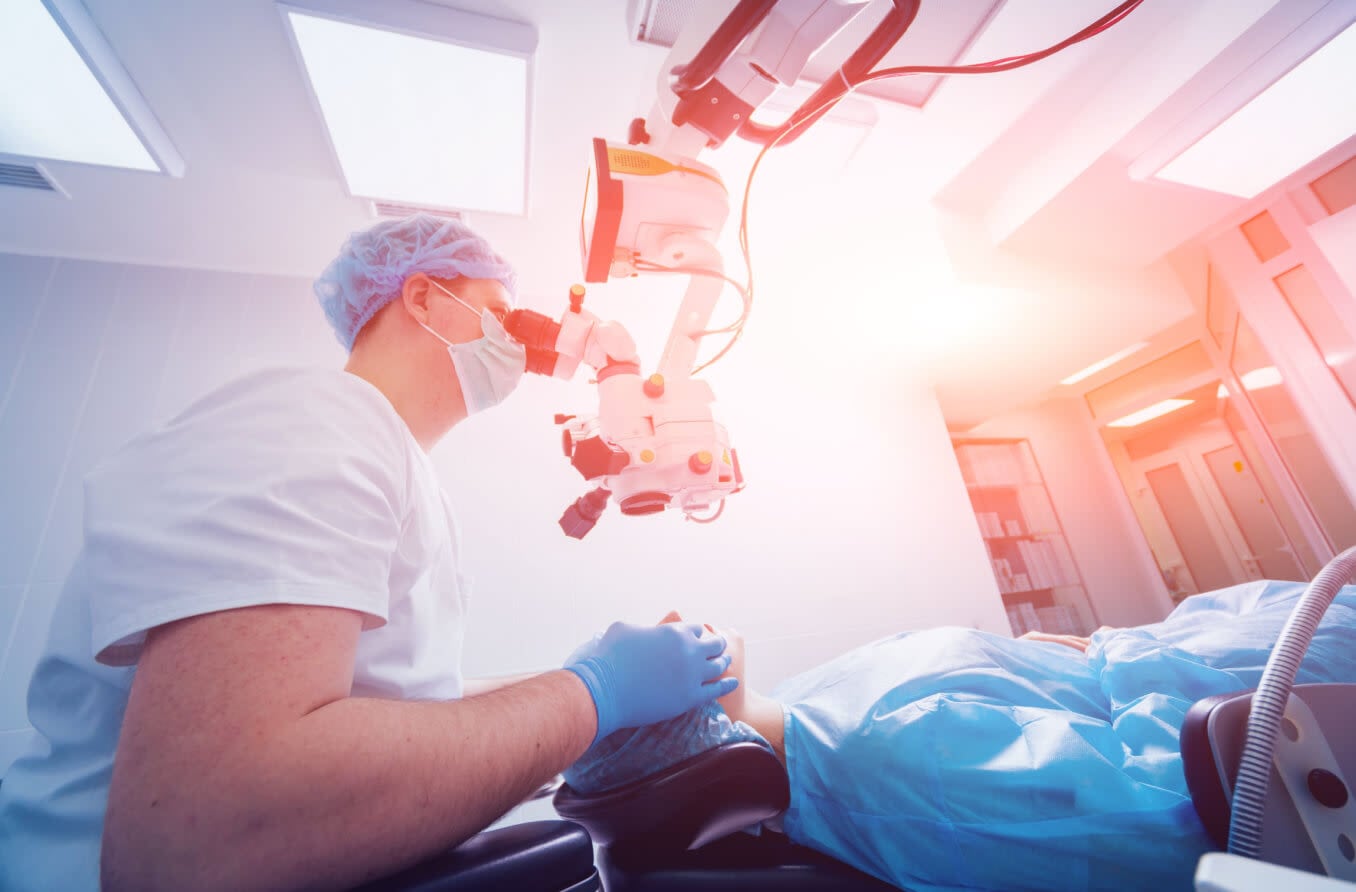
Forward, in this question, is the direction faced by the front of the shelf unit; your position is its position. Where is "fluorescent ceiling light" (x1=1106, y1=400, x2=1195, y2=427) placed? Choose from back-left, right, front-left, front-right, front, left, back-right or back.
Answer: back-left

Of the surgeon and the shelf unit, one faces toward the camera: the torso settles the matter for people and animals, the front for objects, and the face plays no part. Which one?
the shelf unit

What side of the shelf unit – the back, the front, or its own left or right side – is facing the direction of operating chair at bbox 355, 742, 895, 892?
front

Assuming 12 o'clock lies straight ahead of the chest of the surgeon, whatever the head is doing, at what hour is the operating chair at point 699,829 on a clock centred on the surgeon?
The operating chair is roughly at 12 o'clock from the surgeon.

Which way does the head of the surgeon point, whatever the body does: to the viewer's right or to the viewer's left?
to the viewer's right

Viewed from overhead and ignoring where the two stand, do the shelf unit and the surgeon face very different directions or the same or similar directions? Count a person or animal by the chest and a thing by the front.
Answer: very different directions

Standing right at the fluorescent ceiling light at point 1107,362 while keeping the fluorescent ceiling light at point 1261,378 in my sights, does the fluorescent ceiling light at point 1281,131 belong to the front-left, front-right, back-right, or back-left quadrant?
front-right

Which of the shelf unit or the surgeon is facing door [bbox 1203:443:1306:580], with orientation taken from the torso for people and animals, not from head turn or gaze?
the surgeon

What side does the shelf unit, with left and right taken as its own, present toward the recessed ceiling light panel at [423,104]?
front

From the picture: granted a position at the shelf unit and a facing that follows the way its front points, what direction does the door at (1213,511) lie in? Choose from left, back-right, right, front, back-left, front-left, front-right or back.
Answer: back-left

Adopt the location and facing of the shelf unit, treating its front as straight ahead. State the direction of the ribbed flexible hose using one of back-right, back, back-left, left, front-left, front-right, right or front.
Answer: front

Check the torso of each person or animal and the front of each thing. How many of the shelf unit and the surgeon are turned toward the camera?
1

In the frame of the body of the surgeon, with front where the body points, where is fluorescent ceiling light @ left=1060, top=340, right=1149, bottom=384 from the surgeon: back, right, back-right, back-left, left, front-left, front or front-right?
front

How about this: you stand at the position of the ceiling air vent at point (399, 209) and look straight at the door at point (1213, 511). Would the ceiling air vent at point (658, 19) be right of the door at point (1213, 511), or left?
right

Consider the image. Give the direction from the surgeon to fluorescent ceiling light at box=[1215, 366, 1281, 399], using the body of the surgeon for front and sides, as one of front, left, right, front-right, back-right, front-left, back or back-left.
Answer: front

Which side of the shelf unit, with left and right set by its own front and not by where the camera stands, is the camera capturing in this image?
front

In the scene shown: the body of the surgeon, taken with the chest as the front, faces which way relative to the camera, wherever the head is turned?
to the viewer's right
